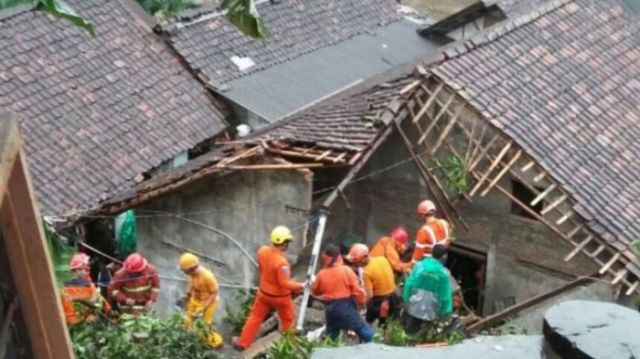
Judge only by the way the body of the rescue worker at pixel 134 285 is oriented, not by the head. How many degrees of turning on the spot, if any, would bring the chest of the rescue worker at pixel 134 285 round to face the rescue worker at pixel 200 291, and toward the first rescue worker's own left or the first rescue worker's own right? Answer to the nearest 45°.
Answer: approximately 45° to the first rescue worker's own left

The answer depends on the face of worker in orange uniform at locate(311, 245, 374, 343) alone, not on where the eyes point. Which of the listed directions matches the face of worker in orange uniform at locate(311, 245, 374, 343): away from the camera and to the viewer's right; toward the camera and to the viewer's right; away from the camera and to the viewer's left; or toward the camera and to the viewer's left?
away from the camera and to the viewer's left

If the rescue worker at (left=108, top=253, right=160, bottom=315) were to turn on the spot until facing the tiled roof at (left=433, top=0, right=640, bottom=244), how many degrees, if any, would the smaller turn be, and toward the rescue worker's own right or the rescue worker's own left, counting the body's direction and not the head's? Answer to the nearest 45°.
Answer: approximately 90° to the rescue worker's own left
